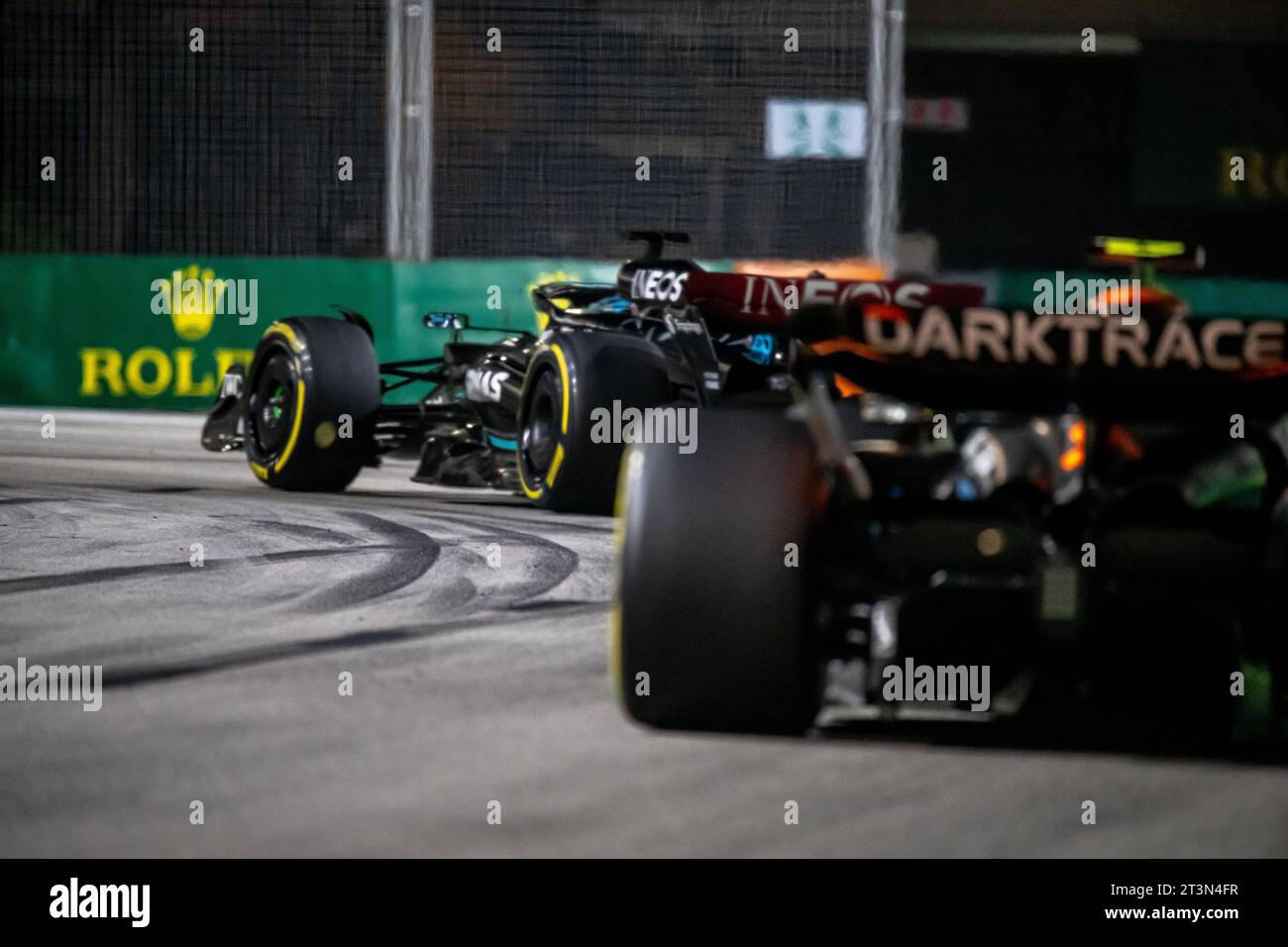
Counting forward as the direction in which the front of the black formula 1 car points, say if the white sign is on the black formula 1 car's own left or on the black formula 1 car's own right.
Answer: on the black formula 1 car's own right

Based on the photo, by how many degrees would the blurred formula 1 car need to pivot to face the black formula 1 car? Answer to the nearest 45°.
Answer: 0° — it already faces it

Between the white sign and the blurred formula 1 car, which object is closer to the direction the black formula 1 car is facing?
the white sign

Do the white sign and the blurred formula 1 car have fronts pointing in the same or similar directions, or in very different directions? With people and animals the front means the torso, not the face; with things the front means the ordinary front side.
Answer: very different directions

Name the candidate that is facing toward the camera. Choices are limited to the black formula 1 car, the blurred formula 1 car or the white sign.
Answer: the white sign

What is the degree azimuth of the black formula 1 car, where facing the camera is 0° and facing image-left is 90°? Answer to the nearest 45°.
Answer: approximately 135°

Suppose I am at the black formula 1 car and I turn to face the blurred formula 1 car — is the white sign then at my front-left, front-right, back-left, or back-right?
back-left

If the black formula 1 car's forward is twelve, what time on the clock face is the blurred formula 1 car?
The blurred formula 1 car is roughly at 7 o'clock from the black formula 1 car.

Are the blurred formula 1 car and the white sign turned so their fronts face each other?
yes

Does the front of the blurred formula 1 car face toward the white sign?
yes

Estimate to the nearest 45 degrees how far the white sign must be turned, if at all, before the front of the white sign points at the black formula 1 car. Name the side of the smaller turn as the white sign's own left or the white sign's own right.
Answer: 0° — it already faces it

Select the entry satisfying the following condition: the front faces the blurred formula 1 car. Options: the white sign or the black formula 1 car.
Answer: the white sign

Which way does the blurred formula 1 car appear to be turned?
away from the camera

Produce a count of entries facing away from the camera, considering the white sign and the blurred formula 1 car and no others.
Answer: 1

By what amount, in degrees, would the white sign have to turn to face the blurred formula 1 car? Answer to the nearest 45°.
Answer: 0° — it already faces it
